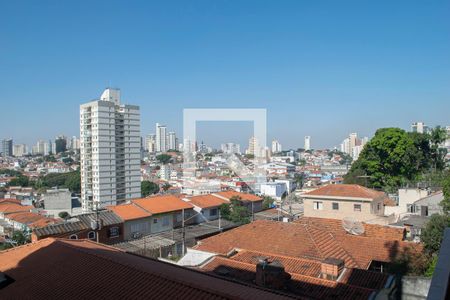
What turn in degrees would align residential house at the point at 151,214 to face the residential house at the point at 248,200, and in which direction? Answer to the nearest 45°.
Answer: approximately 90° to its left

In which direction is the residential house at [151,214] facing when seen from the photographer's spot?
facing the viewer and to the right of the viewer

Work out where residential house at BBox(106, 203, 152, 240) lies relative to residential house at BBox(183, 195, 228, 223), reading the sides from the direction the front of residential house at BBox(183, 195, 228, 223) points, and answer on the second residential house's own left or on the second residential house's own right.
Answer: on the second residential house's own right

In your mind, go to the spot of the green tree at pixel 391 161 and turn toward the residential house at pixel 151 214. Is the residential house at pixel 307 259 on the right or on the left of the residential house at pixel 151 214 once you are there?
left

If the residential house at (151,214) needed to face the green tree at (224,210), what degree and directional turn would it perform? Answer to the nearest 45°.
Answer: approximately 90° to its left

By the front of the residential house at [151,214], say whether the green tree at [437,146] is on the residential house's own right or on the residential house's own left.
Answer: on the residential house's own left

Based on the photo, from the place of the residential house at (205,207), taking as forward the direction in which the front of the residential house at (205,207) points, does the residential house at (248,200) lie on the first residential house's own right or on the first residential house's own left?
on the first residential house's own left

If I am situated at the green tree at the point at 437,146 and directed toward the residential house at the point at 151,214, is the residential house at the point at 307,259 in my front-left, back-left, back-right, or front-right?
front-left

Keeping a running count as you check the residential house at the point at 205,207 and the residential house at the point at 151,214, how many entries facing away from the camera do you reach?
0

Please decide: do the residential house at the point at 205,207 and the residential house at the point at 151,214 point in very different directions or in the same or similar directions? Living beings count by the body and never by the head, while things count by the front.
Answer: same or similar directions

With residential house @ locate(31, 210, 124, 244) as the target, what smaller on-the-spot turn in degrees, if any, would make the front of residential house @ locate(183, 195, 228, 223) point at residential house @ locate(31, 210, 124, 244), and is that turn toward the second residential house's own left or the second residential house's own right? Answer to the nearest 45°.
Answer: approximately 90° to the second residential house's own right

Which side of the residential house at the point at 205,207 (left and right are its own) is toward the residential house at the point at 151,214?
right

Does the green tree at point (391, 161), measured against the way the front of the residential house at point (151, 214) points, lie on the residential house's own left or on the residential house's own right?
on the residential house's own left

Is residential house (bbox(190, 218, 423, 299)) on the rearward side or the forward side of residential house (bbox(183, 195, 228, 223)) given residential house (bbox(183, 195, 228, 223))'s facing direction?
on the forward side
